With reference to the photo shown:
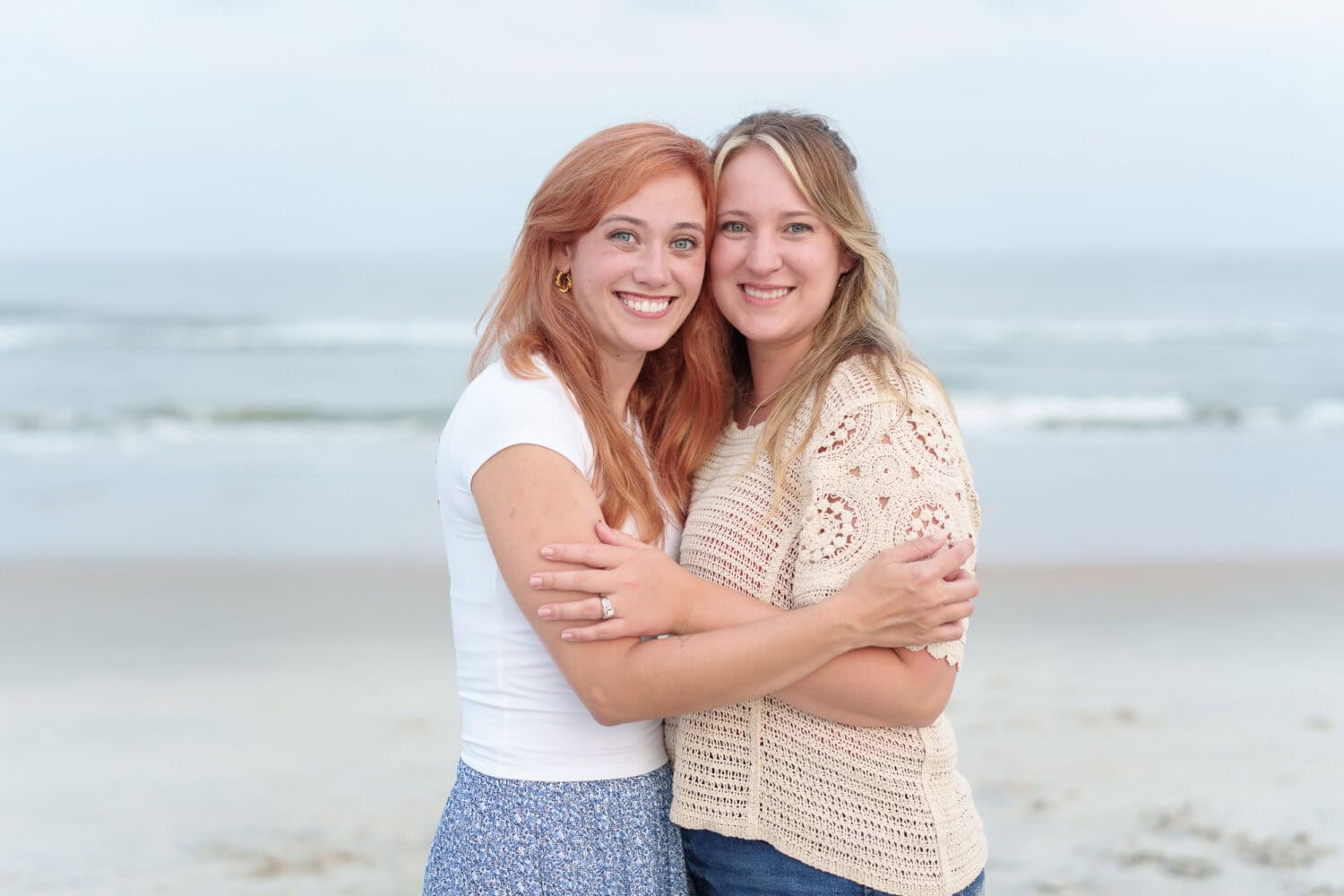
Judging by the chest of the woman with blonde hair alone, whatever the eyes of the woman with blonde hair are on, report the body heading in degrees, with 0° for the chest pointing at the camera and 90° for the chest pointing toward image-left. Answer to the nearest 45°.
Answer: approximately 45°
